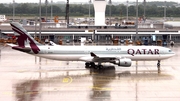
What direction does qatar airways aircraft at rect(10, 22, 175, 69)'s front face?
to the viewer's right
